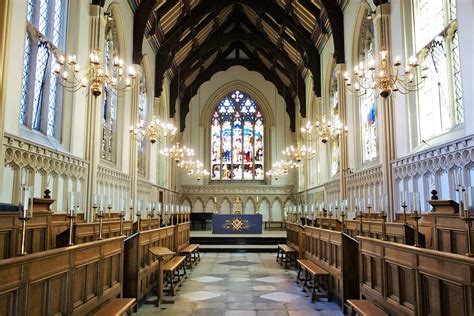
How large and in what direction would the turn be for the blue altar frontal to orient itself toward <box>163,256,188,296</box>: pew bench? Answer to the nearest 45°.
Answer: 0° — it already faces it

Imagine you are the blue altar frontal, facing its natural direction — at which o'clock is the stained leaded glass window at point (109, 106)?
The stained leaded glass window is roughly at 1 o'clock from the blue altar frontal.

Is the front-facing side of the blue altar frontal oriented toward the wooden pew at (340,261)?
yes

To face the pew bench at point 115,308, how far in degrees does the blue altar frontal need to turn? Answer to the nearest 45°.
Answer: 0° — it already faces it

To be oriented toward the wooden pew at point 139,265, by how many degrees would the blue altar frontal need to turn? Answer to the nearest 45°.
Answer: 0° — it already faces it

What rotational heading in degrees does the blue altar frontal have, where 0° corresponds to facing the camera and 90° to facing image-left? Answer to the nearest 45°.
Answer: approximately 0°
